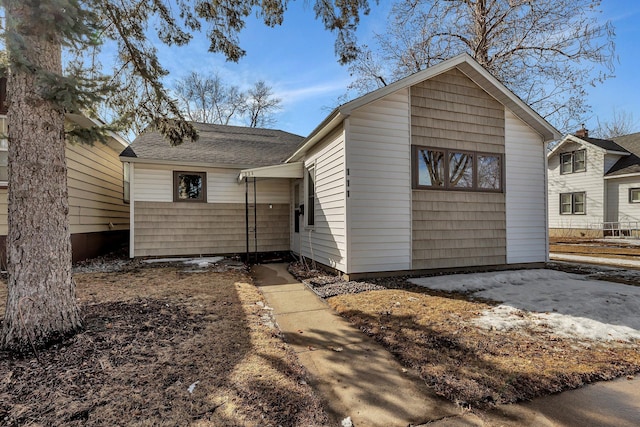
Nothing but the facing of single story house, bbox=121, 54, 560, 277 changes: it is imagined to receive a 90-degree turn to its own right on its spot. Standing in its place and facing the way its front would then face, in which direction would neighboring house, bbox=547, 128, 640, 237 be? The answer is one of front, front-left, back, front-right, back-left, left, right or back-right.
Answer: back-right

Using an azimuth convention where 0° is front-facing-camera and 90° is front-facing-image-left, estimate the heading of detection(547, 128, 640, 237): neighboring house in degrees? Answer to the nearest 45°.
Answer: approximately 0°

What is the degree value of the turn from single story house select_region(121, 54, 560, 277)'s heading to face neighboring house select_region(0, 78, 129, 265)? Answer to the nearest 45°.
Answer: approximately 90° to its right

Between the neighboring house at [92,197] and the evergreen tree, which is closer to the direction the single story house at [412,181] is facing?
the evergreen tree

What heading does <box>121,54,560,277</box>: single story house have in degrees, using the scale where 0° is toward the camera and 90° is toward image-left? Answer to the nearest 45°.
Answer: approximately 0°
